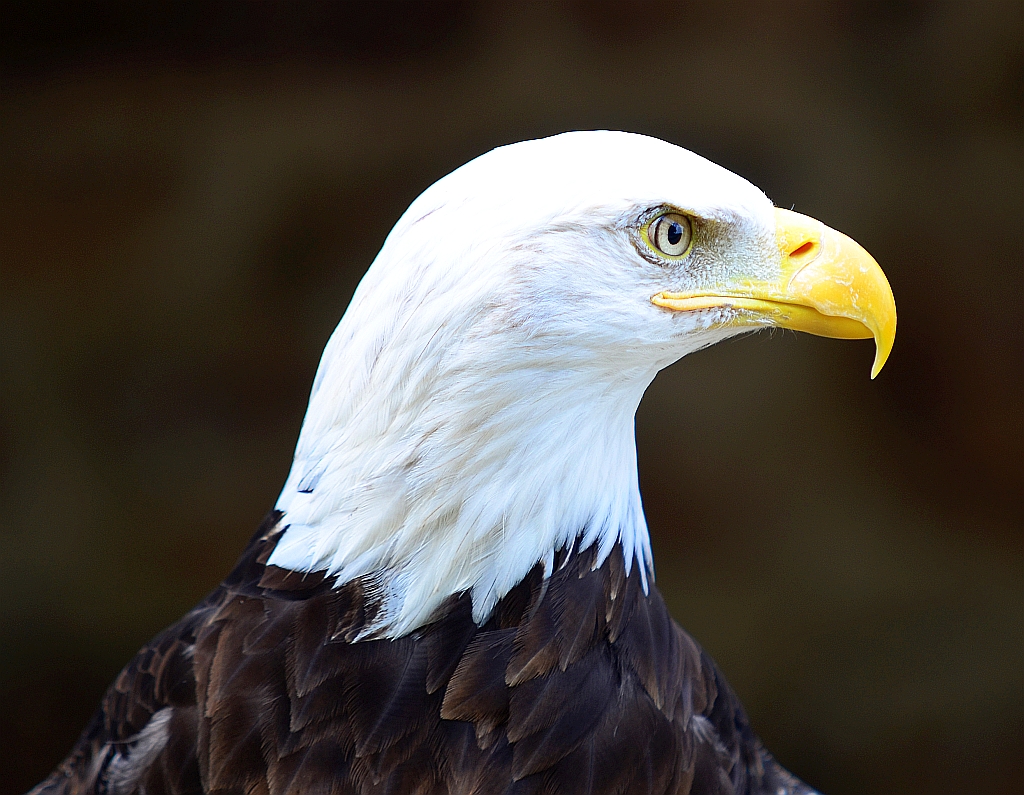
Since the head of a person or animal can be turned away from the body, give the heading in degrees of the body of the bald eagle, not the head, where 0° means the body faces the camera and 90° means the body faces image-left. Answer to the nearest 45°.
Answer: approximately 270°
